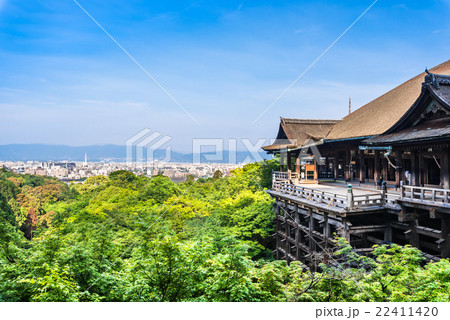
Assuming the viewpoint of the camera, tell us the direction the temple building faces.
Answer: facing the viewer and to the left of the viewer
